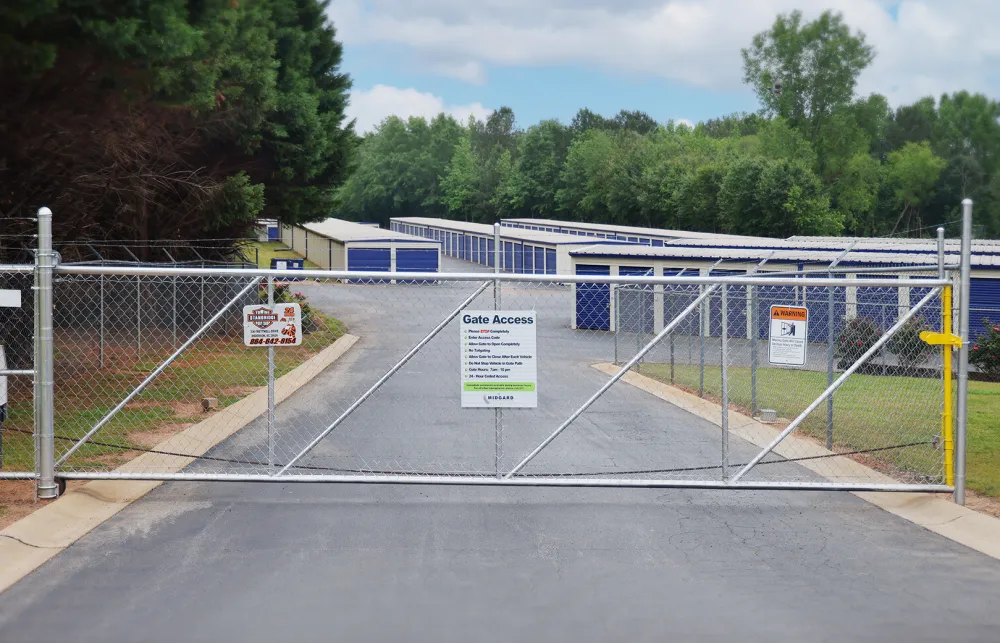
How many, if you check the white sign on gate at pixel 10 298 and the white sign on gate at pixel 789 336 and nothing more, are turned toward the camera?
2

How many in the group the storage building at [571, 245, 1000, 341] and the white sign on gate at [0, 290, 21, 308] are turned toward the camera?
2

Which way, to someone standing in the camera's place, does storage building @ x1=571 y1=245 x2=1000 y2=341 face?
facing the viewer

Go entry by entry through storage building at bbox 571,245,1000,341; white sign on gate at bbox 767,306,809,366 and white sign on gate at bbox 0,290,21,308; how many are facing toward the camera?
3

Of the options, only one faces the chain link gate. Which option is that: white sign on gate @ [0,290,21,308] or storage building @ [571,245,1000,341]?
the storage building

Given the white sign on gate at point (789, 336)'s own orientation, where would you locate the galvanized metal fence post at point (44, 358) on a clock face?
The galvanized metal fence post is roughly at 2 o'clock from the white sign on gate.

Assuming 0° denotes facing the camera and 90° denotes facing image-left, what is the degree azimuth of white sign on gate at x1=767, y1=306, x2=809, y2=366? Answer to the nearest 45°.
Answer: approximately 0°

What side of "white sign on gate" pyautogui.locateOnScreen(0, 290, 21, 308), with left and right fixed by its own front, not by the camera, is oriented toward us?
front

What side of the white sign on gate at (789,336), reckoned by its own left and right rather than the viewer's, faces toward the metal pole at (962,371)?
left

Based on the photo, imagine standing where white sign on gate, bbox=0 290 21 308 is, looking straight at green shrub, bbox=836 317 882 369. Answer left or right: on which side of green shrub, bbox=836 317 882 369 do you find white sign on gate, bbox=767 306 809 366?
right

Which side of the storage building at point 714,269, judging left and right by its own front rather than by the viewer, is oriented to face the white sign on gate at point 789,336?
front

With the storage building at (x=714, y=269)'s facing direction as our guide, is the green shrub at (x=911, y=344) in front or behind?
in front

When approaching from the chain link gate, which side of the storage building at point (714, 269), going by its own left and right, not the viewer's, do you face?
front
